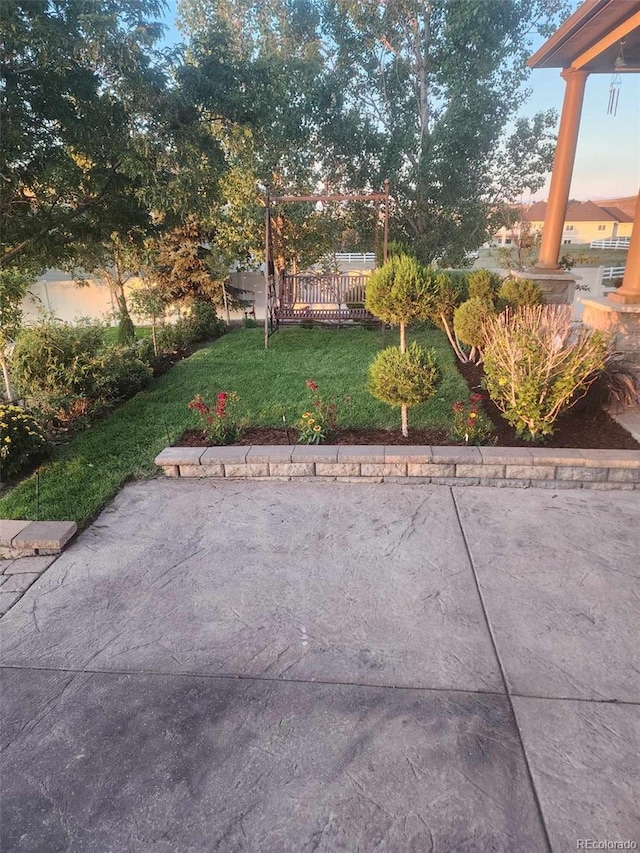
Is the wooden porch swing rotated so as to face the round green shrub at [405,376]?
yes

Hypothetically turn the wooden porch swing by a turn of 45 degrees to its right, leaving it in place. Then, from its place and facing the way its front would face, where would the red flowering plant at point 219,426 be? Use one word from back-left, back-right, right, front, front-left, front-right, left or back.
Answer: front-left

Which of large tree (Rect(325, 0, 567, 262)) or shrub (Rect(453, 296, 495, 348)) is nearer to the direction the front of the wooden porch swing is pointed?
the shrub

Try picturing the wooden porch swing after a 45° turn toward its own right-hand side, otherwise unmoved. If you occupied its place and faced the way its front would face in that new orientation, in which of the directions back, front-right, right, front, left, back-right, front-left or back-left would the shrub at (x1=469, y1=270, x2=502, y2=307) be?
left

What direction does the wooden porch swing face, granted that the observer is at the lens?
facing the viewer

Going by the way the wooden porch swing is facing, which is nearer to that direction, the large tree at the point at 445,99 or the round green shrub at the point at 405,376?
the round green shrub

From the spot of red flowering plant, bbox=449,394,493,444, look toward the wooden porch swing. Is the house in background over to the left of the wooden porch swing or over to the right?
right

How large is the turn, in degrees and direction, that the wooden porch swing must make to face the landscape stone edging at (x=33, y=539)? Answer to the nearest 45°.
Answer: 0° — it already faces it

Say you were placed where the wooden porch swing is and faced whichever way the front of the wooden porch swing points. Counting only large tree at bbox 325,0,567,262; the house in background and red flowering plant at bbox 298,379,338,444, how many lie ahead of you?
1

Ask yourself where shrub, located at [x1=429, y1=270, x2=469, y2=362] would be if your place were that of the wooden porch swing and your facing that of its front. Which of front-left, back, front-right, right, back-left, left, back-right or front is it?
front-left

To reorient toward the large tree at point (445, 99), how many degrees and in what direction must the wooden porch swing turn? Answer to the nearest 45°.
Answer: approximately 135° to its left

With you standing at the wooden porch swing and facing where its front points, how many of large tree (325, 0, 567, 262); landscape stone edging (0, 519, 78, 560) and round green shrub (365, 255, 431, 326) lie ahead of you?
2

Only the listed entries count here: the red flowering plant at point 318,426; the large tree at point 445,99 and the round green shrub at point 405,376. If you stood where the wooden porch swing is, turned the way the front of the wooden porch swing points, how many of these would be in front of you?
2

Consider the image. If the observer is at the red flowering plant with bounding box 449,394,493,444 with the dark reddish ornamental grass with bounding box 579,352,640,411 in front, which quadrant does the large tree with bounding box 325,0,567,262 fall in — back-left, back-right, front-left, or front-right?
front-left

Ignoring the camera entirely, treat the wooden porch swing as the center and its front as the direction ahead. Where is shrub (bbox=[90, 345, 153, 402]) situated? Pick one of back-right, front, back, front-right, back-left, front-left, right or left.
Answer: front-right

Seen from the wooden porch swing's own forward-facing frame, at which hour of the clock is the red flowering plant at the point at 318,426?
The red flowering plant is roughly at 12 o'clock from the wooden porch swing.

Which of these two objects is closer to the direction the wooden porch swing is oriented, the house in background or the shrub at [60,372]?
the shrub
